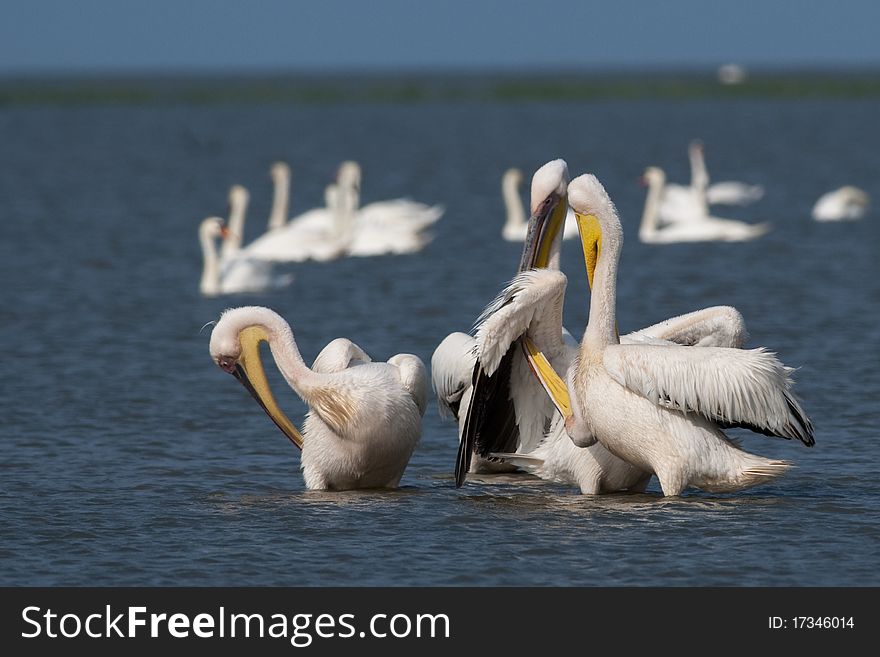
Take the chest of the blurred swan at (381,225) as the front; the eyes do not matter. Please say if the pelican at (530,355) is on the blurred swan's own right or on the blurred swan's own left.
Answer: on the blurred swan's own left

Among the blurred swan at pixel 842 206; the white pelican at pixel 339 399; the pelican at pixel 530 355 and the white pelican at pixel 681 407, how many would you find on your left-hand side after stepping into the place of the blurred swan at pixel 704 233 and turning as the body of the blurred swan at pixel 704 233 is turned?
3

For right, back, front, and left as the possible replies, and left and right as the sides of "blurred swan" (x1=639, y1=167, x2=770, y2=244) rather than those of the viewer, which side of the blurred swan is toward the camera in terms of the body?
left

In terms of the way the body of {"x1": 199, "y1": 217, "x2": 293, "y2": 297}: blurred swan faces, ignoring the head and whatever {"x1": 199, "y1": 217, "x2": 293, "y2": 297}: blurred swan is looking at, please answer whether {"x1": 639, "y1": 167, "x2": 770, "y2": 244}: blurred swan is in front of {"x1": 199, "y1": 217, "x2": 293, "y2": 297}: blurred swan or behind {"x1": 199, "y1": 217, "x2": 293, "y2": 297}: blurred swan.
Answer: behind

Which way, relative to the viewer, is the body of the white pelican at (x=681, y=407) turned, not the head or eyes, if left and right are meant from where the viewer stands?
facing to the left of the viewer

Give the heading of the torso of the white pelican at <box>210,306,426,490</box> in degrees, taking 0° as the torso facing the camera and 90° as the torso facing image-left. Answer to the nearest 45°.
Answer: approximately 45°

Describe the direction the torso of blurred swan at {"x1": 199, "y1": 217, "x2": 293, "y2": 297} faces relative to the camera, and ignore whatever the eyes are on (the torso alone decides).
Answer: to the viewer's left

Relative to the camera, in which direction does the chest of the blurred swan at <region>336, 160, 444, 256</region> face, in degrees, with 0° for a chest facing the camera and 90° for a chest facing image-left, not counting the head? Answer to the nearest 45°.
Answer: approximately 90°
